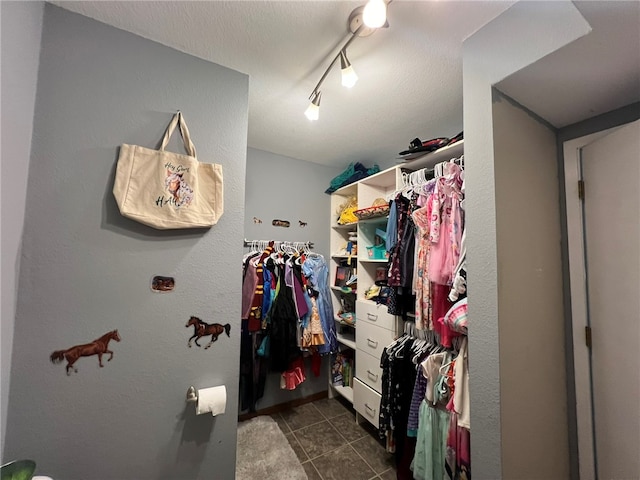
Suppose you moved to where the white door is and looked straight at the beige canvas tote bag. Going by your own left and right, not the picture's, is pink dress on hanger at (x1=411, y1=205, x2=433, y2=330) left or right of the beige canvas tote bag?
right

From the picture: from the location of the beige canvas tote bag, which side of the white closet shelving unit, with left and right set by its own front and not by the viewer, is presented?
front

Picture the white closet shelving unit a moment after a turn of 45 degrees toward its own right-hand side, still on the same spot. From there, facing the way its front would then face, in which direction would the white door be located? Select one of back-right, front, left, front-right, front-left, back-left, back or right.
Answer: back-left

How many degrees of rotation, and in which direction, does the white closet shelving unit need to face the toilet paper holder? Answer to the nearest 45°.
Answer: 0° — it already faces it

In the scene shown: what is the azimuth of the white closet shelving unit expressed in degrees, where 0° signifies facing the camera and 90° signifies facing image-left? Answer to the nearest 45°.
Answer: approximately 45°
